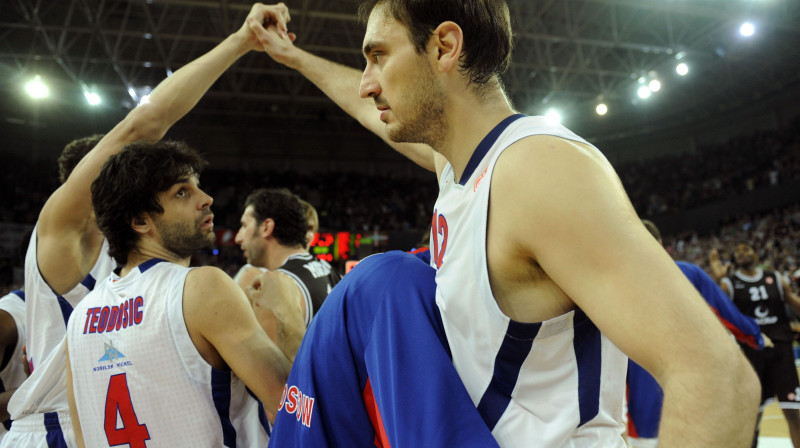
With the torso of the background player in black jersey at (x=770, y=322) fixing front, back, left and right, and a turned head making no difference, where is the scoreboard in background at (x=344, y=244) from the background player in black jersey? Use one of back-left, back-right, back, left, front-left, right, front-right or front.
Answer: back-right

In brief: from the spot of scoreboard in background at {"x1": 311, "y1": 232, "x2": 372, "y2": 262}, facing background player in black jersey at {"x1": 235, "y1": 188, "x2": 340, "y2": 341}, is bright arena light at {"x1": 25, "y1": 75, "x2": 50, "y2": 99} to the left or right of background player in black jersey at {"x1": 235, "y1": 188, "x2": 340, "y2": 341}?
right

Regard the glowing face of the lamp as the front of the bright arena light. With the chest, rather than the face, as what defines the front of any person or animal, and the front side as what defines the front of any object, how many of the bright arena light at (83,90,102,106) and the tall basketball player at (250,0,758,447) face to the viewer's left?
1

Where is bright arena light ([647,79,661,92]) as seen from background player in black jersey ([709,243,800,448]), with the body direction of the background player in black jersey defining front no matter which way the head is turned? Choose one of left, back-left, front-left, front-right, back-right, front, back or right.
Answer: back

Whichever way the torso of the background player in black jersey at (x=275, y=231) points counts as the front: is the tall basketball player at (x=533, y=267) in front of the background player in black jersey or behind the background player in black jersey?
behind

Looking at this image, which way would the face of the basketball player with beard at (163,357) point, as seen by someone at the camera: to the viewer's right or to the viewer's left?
to the viewer's right

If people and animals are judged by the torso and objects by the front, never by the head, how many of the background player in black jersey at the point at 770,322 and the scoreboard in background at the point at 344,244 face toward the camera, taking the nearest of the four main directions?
2

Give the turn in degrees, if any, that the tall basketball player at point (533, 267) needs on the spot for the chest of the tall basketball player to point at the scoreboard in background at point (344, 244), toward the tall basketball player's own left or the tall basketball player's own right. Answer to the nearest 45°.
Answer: approximately 90° to the tall basketball player's own right

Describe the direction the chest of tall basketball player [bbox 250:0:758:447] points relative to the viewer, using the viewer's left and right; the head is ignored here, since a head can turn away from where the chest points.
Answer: facing to the left of the viewer

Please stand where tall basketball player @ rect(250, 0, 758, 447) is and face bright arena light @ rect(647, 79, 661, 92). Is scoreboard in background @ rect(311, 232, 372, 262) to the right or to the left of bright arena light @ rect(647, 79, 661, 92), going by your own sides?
left

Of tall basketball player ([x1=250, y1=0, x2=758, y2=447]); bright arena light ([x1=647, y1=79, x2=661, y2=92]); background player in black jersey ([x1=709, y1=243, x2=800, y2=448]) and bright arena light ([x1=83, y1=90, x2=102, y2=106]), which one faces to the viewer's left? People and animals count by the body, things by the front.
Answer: the tall basketball player
